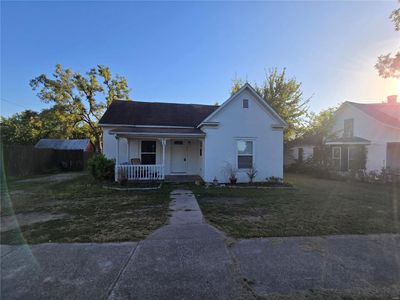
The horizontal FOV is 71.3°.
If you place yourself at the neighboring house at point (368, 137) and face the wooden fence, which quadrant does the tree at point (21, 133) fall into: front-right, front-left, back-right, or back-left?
front-right

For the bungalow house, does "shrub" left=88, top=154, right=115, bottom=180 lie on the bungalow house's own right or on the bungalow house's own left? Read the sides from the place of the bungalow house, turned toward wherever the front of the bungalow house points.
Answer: on the bungalow house's own right

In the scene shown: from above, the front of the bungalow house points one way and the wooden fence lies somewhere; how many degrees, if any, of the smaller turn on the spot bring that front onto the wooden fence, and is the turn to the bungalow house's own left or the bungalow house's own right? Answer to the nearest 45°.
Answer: approximately 135° to the bungalow house's own right

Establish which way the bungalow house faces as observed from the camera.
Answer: facing the viewer

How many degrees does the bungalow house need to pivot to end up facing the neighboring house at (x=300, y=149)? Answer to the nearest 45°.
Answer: approximately 135° to its left

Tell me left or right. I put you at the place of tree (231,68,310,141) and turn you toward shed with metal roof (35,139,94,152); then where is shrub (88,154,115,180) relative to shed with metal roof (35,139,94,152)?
left

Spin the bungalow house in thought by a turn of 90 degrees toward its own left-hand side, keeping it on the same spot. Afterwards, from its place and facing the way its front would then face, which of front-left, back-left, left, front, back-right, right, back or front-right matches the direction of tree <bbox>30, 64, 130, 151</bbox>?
back-left

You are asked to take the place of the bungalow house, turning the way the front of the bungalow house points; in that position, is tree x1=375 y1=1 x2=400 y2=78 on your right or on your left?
on your left

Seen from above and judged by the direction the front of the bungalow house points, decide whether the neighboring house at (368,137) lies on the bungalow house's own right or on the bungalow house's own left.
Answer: on the bungalow house's own left

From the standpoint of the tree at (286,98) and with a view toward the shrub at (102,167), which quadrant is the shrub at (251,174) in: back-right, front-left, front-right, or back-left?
front-left

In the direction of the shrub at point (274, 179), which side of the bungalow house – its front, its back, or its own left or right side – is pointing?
left

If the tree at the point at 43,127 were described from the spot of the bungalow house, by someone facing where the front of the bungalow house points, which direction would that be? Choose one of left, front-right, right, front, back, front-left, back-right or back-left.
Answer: back-right

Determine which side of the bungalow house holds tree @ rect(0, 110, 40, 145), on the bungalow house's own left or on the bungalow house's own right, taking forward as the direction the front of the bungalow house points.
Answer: on the bungalow house's own right
